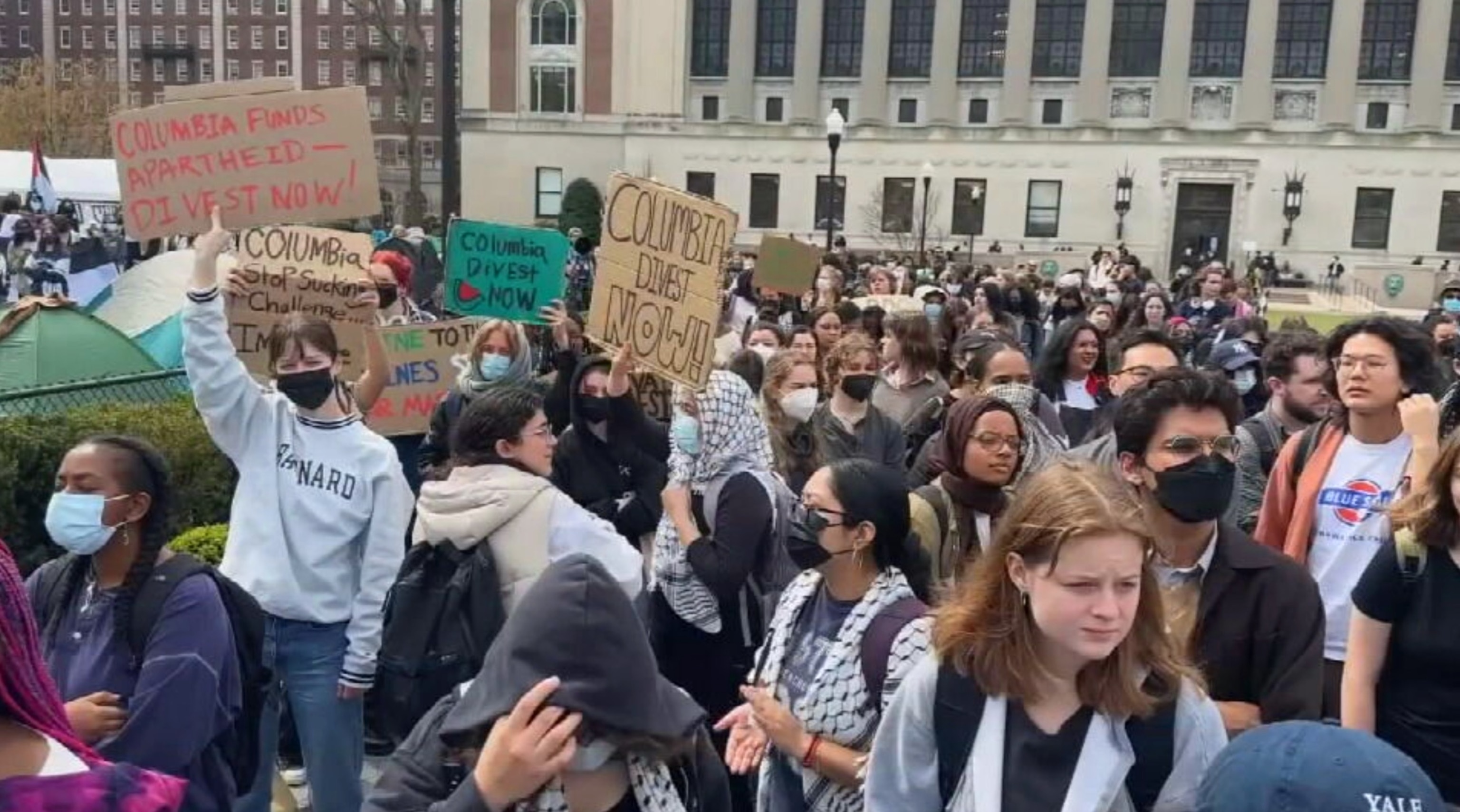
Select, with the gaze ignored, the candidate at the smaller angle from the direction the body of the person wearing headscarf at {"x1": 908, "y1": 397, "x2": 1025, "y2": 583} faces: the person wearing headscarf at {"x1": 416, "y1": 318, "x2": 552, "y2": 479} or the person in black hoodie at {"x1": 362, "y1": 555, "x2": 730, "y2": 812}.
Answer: the person in black hoodie

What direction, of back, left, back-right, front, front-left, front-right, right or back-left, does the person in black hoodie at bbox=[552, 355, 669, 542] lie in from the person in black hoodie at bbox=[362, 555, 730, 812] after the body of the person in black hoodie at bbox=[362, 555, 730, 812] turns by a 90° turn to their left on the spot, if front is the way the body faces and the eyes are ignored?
left

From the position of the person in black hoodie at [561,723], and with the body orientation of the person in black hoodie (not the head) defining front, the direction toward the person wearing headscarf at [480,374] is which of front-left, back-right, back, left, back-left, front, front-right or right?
back
